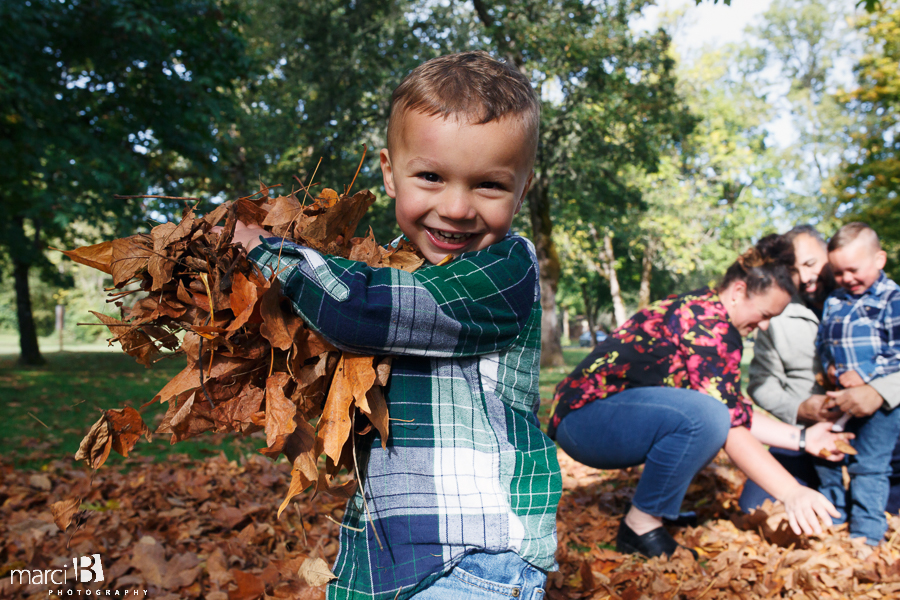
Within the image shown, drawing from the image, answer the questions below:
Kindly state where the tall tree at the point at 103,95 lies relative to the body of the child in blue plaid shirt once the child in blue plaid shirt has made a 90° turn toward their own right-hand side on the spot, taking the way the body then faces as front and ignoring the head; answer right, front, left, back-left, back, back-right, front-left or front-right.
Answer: front-left

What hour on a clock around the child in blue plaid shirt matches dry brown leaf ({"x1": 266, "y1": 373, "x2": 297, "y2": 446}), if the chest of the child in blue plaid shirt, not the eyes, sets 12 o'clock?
The dry brown leaf is roughly at 11 o'clock from the child in blue plaid shirt.

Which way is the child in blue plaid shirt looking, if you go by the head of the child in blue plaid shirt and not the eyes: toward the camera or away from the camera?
toward the camera

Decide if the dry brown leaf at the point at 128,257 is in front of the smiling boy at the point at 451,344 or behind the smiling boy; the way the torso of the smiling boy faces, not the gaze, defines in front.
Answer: in front

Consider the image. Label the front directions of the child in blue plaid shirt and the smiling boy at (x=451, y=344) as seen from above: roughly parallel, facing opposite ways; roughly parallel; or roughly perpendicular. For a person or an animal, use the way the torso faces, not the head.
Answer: roughly parallel

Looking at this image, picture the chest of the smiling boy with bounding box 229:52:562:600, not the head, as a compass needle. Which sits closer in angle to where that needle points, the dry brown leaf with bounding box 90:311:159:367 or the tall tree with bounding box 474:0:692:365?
the dry brown leaf

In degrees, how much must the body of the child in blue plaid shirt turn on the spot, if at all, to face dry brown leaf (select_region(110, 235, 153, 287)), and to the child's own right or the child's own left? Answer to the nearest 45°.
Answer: approximately 45° to the child's own left

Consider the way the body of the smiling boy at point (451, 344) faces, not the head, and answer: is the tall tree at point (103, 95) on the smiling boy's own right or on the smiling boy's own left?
on the smiling boy's own right

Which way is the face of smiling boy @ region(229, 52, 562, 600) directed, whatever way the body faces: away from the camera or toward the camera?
toward the camera

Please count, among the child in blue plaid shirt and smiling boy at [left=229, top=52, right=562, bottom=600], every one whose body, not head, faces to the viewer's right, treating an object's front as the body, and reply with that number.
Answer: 0

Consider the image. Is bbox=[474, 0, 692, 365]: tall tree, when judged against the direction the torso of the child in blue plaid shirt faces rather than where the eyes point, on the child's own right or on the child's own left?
on the child's own right

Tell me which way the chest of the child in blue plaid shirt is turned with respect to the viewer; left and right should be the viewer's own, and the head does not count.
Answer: facing the viewer and to the left of the viewer

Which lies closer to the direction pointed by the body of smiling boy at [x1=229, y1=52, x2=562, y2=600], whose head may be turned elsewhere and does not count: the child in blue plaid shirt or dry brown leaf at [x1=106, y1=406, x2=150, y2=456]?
the dry brown leaf
